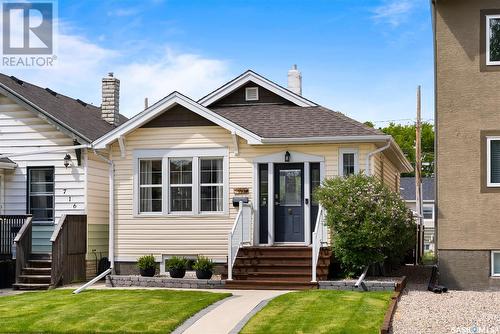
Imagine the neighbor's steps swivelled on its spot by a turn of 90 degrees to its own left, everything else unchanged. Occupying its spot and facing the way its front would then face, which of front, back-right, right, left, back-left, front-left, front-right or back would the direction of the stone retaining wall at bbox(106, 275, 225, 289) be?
front-right

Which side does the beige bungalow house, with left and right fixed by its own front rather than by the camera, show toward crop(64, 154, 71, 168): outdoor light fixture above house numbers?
right

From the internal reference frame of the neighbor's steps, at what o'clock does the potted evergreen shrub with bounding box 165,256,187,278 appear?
The potted evergreen shrub is roughly at 10 o'clock from the neighbor's steps.

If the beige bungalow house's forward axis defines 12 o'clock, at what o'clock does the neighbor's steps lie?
The neighbor's steps is roughly at 3 o'clock from the beige bungalow house.

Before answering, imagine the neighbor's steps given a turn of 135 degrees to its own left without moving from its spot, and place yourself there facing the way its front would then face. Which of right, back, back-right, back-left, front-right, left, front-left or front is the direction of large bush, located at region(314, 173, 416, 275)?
right

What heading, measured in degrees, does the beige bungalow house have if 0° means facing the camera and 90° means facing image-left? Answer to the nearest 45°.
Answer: approximately 0°

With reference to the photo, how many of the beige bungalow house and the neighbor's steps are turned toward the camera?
2

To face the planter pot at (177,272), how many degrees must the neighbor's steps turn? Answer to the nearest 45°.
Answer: approximately 45° to its left

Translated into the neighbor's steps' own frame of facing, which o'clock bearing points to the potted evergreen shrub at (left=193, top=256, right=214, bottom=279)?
The potted evergreen shrub is roughly at 10 o'clock from the neighbor's steps.

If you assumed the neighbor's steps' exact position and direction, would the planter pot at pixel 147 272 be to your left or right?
on your left

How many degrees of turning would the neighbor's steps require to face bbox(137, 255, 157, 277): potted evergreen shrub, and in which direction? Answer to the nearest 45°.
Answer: approximately 45° to its left
